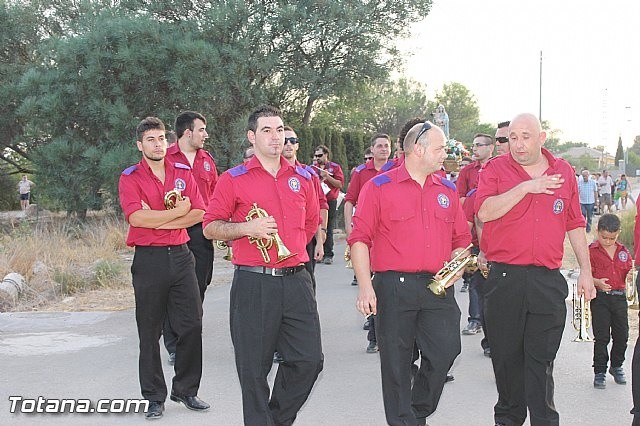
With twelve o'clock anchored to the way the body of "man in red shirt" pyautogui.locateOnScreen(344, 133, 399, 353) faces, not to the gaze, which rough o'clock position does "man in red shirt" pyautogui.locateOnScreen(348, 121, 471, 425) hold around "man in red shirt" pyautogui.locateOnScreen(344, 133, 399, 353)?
"man in red shirt" pyautogui.locateOnScreen(348, 121, 471, 425) is roughly at 12 o'clock from "man in red shirt" pyautogui.locateOnScreen(344, 133, 399, 353).

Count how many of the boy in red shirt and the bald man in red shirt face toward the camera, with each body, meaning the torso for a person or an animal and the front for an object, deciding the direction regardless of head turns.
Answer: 2

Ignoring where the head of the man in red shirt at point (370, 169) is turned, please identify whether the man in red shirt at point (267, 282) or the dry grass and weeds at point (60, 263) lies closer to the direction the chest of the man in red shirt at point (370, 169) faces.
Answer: the man in red shirt

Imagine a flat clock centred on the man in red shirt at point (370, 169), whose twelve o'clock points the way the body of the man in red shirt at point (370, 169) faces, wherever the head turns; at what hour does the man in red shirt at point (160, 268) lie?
the man in red shirt at point (160, 268) is roughly at 1 o'clock from the man in red shirt at point (370, 169).

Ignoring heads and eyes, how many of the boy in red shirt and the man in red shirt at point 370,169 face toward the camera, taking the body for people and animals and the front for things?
2

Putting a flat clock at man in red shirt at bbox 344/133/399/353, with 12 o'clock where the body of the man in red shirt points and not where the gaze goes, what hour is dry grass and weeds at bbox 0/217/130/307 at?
The dry grass and weeds is roughly at 4 o'clock from the man in red shirt.

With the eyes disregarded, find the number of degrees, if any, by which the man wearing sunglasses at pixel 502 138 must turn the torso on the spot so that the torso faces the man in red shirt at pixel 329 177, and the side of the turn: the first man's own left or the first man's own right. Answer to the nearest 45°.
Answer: approximately 90° to the first man's own right
